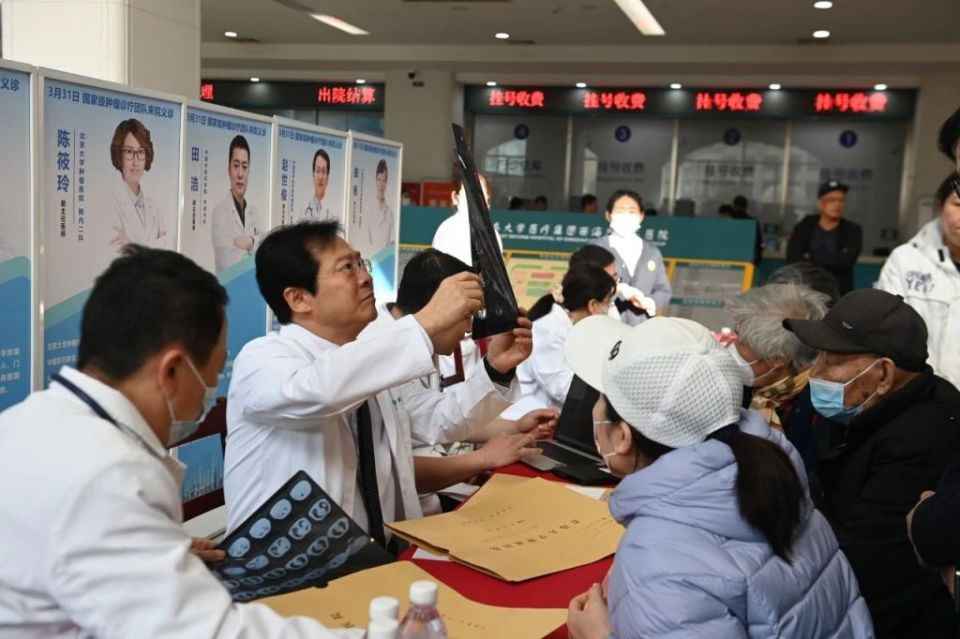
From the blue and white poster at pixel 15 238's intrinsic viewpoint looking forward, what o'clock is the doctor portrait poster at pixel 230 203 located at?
The doctor portrait poster is roughly at 9 o'clock from the blue and white poster.

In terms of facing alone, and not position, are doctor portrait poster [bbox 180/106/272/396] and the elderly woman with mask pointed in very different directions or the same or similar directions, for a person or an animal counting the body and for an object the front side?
very different directions

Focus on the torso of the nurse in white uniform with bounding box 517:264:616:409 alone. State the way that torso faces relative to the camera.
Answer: to the viewer's right

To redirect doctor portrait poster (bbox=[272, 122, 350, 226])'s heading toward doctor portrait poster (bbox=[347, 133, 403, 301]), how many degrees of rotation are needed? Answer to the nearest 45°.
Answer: approximately 90° to its left

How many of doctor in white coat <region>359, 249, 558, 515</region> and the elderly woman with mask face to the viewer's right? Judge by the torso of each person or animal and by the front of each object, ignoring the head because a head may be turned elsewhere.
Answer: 1

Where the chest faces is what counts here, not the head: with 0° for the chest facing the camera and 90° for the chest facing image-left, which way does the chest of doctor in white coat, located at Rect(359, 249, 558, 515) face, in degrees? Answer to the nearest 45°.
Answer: approximately 270°

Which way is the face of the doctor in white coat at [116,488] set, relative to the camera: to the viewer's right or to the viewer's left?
to the viewer's right

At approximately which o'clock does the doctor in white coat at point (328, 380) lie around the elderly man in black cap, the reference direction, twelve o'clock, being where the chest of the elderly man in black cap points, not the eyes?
The doctor in white coat is roughly at 11 o'clock from the elderly man in black cap.

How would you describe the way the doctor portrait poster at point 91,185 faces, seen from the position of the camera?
facing the viewer and to the right of the viewer

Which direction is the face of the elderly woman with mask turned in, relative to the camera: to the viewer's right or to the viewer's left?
to the viewer's left

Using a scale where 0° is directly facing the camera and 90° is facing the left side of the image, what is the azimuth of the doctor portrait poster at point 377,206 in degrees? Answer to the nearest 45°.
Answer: approximately 315°

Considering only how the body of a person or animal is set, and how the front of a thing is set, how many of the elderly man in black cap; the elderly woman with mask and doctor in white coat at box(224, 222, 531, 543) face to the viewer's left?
2

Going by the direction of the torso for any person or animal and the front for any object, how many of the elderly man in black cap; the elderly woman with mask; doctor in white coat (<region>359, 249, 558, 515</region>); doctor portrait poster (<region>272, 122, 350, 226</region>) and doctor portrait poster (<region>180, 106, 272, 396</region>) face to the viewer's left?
2

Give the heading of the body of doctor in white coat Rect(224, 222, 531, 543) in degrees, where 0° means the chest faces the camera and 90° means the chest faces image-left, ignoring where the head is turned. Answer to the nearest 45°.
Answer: approximately 315°
